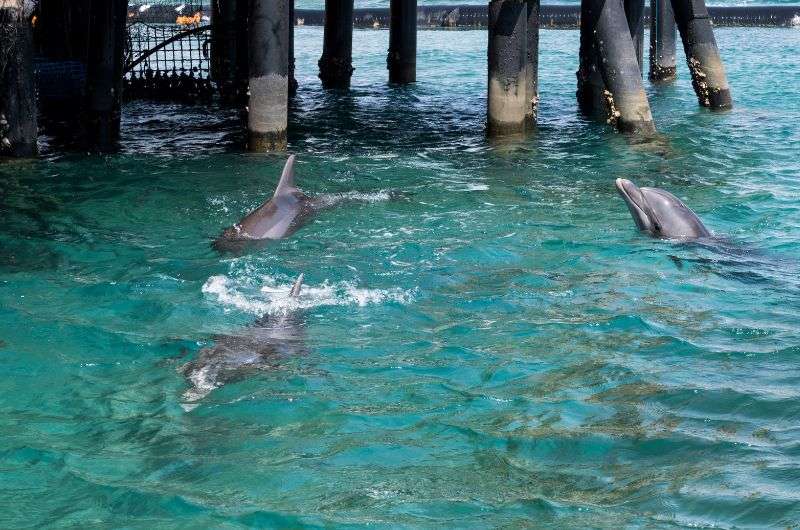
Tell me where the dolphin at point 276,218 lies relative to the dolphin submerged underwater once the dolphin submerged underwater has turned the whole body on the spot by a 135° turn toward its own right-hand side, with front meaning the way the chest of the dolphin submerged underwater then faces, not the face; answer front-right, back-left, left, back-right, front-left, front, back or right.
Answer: front

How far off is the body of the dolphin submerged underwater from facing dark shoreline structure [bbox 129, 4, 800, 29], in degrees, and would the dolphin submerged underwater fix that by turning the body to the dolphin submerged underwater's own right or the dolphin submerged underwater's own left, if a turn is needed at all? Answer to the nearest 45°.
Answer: approximately 135° to the dolphin submerged underwater's own right

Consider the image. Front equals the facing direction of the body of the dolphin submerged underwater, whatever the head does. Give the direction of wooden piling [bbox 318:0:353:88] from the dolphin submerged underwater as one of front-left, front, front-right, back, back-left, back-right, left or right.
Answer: back-right

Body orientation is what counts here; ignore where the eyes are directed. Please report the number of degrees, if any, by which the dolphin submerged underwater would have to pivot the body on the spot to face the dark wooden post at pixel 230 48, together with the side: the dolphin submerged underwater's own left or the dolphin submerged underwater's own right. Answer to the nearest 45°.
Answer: approximately 135° to the dolphin submerged underwater's own right

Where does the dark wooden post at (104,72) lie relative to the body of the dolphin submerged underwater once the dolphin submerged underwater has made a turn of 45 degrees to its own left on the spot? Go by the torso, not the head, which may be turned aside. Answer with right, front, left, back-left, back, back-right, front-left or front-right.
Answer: back

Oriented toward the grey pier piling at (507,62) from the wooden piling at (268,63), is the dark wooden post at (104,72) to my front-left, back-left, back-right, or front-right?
back-left

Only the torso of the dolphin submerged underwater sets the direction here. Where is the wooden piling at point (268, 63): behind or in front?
behind

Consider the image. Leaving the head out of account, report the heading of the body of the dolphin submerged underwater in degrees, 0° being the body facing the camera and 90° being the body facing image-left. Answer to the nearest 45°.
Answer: approximately 45°

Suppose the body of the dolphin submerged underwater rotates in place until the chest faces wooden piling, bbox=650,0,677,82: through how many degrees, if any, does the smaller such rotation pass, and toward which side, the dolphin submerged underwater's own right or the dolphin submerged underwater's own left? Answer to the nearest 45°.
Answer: approximately 180°
